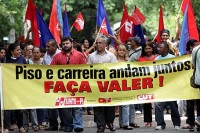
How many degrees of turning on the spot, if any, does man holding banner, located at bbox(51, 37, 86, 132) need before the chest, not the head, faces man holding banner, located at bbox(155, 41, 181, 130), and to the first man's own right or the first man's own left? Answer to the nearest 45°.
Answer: approximately 90° to the first man's own left

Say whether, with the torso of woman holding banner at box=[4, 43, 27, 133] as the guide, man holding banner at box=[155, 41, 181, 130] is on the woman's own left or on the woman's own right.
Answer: on the woman's own left

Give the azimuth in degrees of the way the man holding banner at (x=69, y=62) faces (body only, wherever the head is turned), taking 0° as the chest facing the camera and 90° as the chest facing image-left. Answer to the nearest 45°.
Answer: approximately 0°

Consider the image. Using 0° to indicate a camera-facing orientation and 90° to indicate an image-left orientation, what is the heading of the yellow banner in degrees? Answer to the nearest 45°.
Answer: approximately 0°

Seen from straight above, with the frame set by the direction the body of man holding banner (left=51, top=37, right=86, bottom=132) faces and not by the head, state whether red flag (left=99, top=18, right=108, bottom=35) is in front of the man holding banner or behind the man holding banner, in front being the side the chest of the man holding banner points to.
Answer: behind

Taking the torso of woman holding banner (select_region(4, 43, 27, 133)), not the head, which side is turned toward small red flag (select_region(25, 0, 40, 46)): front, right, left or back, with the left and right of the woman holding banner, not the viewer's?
back
